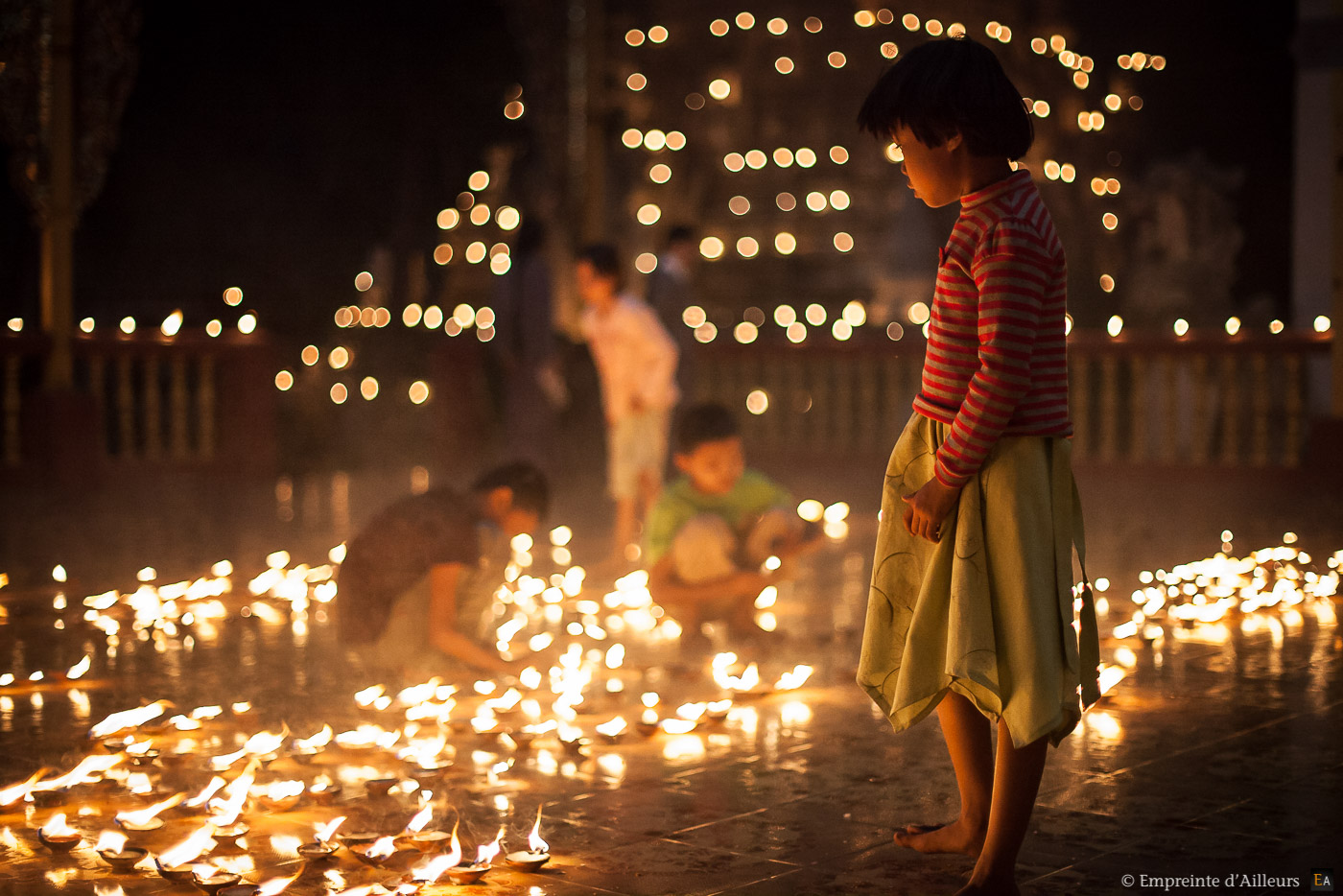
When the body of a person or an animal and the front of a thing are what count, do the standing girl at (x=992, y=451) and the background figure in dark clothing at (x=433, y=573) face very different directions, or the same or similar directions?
very different directions

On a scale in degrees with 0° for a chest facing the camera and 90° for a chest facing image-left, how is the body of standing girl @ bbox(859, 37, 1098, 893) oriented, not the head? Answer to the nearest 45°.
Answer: approximately 90°

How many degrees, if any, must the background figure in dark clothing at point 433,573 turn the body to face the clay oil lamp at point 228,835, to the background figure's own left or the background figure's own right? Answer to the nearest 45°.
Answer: approximately 90° to the background figure's own right

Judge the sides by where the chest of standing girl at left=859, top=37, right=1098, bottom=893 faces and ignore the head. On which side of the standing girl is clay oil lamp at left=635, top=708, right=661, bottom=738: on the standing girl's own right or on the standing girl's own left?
on the standing girl's own right

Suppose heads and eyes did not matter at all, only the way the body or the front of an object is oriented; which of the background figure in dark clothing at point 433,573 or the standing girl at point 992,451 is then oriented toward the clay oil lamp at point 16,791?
the standing girl

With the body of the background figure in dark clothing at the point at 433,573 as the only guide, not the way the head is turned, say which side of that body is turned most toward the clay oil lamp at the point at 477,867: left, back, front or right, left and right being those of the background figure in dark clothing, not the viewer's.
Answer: right

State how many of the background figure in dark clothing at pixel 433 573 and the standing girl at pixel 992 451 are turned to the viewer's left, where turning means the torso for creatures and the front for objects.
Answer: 1

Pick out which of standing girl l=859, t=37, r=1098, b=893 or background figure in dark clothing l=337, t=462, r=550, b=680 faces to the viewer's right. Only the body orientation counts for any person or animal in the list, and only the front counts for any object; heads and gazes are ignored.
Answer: the background figure in dark clothing

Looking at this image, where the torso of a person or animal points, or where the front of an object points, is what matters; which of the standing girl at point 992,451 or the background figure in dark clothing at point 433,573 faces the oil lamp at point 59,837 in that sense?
the standing girl

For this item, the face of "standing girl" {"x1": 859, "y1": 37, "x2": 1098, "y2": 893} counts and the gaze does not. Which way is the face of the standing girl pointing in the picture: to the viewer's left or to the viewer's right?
to the viewer's left

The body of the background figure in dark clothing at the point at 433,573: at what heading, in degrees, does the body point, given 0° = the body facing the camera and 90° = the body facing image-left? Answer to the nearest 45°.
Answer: approximately 270°

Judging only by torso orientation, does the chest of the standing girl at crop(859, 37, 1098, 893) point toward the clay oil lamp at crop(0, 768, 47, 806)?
yes

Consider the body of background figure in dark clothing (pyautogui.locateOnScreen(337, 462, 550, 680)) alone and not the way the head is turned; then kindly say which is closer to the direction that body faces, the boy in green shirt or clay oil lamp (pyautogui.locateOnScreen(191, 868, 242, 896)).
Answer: the boy in green shirt
